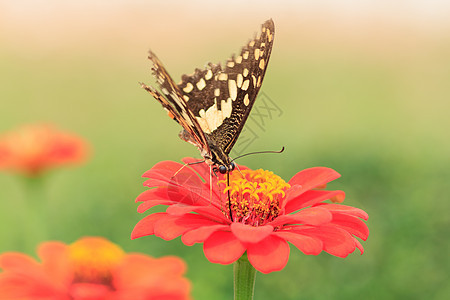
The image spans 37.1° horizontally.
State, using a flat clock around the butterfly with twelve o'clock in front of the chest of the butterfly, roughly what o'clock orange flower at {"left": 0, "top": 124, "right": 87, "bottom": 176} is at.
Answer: The orange flower is roughly at 6 o'clock from the butterfly.

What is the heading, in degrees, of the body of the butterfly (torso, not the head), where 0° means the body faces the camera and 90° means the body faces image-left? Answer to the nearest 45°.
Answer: approximately 315°
